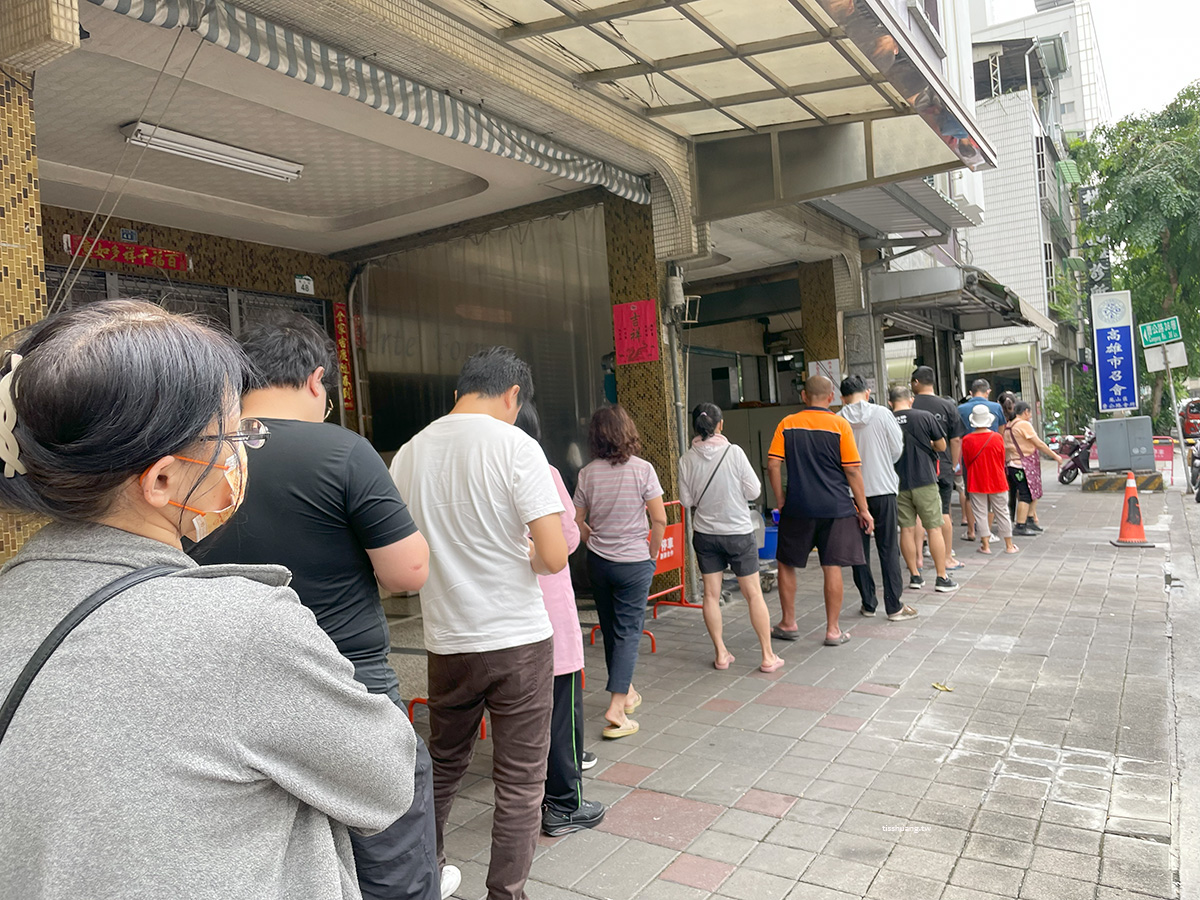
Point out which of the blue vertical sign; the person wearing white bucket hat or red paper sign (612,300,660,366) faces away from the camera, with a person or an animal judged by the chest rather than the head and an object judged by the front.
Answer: the person wearing white bucket hat

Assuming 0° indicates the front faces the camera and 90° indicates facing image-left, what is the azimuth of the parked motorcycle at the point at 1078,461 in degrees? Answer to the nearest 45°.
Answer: approximately 45°

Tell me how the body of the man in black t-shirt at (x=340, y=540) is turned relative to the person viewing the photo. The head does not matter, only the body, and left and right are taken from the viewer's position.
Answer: facing away from the viewer and to the right of the viewer

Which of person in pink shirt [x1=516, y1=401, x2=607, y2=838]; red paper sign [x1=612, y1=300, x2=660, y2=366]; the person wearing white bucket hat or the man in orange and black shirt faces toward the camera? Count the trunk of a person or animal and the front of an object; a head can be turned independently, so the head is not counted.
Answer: the red paper sign

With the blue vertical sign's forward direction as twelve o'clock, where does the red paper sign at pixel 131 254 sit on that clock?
The red paper sign is roughly at 1 o'clock from the blue vertical sign.

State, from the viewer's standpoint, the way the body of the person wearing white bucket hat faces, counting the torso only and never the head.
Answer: away from the camera

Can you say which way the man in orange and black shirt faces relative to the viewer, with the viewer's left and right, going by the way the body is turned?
facing away from the viewer

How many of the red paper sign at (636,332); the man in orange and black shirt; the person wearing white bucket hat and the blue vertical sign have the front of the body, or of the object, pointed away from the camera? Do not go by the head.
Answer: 2

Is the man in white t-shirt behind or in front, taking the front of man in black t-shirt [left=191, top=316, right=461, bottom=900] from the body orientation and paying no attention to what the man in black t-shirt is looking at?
in front

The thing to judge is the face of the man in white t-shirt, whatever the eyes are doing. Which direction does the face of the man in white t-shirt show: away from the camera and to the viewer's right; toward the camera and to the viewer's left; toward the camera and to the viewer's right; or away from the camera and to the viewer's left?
away from the camera and to the viewer's right

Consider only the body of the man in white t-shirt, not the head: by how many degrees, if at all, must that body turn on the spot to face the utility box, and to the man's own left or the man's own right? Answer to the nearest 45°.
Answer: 0° — they already face it

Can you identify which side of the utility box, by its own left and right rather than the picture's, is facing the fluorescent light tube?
front

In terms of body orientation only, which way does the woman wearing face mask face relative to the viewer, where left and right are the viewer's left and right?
facing away from the viewer and to the right of the viewer

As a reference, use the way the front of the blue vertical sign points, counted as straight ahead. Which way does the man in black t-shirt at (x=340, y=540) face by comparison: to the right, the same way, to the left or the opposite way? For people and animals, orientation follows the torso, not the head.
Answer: the opposite way

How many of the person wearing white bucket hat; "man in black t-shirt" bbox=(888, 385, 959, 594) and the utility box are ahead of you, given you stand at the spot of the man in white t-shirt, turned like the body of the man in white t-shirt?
3

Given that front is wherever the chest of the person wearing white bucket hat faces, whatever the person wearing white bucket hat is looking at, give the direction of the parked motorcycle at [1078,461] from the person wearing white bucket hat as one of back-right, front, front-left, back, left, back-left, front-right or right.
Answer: front

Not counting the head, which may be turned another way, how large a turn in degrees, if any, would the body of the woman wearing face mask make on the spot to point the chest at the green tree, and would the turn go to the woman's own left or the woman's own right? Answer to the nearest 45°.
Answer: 0° — they already face it

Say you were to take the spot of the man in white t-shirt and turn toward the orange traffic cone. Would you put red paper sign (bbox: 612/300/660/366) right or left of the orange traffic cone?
left

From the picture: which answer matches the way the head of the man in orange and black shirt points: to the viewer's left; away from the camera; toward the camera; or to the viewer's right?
away from the camera

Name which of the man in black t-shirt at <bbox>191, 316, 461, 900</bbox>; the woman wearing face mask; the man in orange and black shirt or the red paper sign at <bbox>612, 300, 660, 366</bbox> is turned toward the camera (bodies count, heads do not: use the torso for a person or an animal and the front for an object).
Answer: the red paper sign

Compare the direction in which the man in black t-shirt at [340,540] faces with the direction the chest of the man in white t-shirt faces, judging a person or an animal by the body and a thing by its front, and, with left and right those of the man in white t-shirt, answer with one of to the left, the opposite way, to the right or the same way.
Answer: the same way

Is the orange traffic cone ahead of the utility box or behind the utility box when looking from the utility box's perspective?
ahead
